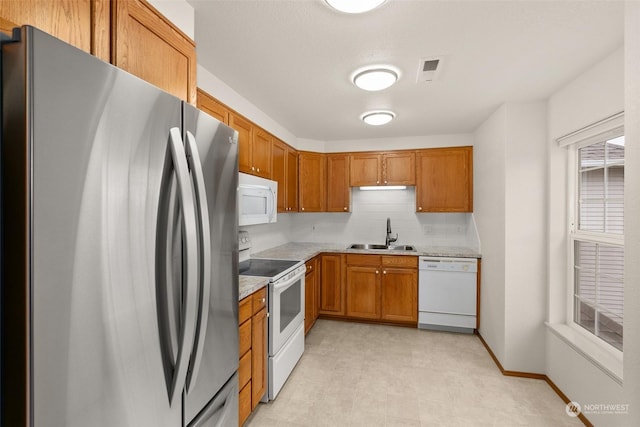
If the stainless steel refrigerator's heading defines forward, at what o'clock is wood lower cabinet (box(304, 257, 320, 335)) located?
The wood lower cabinet is roughly at 9 o'clock from the stainless steel refrigerator.

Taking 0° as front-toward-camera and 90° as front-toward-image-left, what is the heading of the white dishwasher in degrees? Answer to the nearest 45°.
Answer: approximately 0°

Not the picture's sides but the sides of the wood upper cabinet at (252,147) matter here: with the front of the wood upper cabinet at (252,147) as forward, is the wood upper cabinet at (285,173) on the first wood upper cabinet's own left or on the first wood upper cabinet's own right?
on the first wood upper cabinet's own left

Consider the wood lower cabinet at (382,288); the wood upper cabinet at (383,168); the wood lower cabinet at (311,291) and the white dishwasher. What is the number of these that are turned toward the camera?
3

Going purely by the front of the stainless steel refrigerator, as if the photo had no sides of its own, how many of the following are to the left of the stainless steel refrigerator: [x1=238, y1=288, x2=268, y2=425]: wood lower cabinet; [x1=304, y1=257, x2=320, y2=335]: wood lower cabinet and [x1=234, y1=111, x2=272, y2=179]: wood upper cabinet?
3

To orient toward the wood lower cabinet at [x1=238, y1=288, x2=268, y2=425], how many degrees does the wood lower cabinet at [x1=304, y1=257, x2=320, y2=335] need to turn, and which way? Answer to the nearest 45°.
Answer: approximately 90° to its right

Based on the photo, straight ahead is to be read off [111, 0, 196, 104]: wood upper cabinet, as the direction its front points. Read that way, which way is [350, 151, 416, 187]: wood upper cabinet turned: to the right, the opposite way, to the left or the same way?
to the right

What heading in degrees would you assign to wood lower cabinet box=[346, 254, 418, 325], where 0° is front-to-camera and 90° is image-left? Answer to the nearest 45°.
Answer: approximately 0°

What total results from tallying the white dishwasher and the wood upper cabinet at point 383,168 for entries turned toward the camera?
2

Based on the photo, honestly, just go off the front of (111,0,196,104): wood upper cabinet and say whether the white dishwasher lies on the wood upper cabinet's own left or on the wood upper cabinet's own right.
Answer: on the wood upper cabinet's own left

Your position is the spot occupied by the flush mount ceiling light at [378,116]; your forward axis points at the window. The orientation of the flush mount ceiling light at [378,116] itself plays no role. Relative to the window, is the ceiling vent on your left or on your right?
right

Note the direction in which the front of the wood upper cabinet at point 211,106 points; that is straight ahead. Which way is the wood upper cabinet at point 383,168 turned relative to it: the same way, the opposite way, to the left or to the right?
to the right

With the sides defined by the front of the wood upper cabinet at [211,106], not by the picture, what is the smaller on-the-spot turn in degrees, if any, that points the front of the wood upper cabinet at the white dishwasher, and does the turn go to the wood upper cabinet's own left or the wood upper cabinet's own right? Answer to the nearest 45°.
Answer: approximately 45° to the wood upper cabinet's own left

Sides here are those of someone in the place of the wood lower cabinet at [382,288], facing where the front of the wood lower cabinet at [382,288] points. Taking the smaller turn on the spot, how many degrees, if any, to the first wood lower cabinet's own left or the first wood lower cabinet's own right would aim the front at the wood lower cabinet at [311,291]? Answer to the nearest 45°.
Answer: approximately 45° to the first wood lower cabinet's own right
